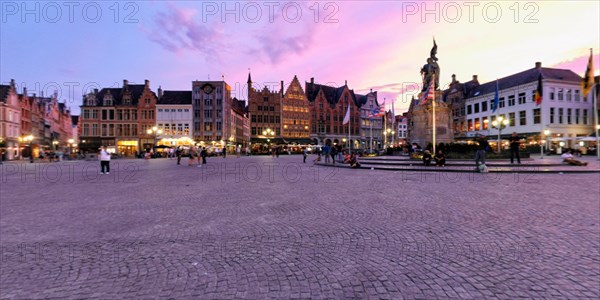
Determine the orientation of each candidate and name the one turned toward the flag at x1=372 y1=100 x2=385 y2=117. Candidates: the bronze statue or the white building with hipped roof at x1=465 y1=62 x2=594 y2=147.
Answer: the white building with hipped roof

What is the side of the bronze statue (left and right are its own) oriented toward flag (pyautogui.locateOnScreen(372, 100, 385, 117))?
right

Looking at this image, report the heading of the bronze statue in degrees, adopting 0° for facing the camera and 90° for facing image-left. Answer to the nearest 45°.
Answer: approximately 45°

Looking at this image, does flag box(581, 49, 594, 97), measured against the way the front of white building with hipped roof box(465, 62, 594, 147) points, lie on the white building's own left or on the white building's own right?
on the white building's own left

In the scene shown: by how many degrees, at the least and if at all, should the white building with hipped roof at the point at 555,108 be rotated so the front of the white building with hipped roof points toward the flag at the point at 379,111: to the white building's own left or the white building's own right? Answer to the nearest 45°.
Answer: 0° — it already faces it

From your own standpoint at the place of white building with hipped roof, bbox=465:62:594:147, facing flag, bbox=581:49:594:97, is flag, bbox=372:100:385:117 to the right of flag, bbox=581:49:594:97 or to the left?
right
